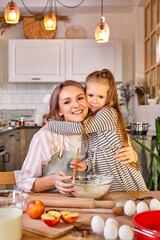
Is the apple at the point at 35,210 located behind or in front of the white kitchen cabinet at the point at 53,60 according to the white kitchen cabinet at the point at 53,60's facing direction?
in front

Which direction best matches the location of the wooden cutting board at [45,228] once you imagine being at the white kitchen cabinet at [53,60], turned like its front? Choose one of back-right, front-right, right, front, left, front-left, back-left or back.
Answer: front

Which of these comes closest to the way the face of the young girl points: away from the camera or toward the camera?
toward the camera

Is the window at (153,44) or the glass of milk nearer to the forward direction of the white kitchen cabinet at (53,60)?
the glass of milk

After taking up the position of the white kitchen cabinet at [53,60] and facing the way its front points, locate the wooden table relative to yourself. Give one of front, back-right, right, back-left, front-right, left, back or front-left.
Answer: front

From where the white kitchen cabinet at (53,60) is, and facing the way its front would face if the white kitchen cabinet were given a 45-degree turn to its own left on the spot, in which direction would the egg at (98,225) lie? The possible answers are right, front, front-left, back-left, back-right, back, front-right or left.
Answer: front-right

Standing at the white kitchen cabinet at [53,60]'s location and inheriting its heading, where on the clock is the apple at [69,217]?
The apple is roughly at 12 o'clock from the white kitchen cabinet.

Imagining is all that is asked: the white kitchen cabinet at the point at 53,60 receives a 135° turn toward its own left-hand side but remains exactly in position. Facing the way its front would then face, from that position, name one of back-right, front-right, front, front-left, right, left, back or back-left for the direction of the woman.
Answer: back-right

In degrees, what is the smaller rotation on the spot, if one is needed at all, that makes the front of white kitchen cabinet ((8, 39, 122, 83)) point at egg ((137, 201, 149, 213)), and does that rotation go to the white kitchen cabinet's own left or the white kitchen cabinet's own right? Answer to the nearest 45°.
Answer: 0° — it already faces it

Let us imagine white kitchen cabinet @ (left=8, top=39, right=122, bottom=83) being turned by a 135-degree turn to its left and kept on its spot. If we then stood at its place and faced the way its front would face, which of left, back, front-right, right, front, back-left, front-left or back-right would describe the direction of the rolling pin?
back-right

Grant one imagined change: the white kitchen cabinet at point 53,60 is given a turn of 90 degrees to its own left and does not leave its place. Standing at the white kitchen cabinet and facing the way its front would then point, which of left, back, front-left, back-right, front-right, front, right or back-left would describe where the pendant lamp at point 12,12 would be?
right

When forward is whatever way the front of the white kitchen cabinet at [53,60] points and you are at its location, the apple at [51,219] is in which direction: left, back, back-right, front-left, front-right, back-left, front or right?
front

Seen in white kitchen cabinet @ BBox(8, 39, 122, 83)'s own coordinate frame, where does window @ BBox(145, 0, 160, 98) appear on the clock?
The window is roughly at 10 o'clock from the white kitchen cabinet.

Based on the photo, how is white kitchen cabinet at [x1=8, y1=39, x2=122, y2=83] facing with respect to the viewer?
toward the camera

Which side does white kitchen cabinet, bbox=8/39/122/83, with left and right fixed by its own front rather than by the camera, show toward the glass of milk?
front
